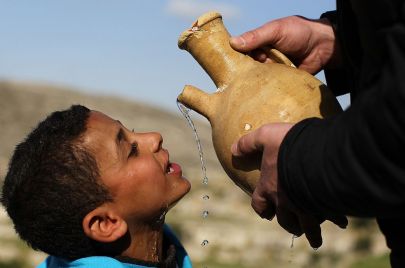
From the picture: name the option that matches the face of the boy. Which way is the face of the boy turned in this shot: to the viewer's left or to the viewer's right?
to the viewer's right

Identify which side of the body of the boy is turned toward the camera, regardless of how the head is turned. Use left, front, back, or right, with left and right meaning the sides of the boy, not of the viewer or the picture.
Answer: right
